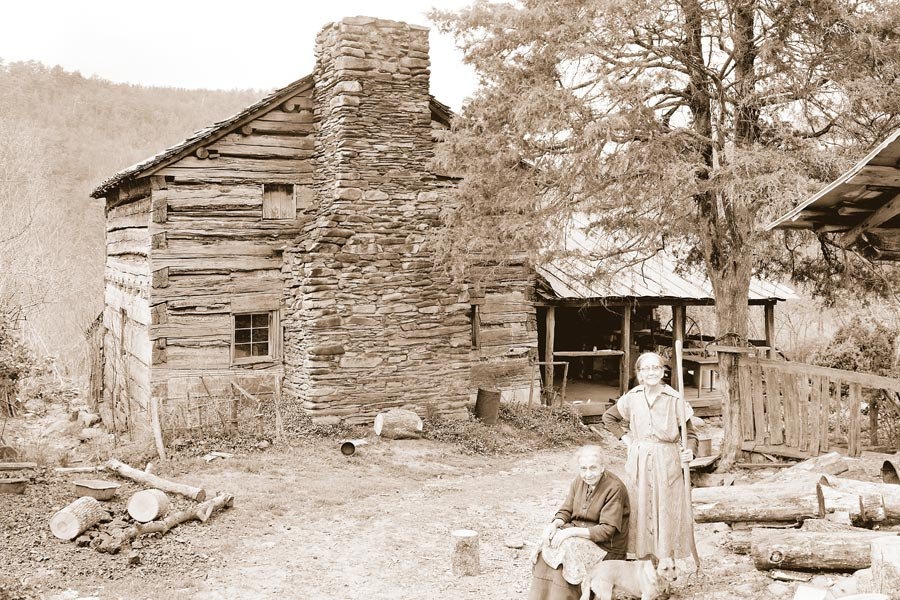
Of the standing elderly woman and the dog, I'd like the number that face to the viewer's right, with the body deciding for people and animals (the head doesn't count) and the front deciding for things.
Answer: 1

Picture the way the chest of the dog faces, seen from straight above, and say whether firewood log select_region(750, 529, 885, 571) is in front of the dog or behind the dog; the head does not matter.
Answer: in front

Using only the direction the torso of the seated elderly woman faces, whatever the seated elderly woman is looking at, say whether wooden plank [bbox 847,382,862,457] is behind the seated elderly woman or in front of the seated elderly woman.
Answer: behind

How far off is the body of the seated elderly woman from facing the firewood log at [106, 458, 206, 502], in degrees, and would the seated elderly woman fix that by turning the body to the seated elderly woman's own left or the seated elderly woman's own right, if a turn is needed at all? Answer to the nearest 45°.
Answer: approximately 90° to the seated elderly woman's own right

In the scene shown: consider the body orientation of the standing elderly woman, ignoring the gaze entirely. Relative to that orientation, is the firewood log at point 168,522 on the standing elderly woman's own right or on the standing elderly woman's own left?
on the standing elderly woman's own right

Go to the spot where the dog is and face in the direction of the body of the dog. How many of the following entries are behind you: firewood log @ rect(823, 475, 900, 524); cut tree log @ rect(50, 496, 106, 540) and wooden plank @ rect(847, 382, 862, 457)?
1

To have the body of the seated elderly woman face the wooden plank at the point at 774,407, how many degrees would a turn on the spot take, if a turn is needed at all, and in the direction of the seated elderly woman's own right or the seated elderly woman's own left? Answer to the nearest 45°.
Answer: approximately 180°

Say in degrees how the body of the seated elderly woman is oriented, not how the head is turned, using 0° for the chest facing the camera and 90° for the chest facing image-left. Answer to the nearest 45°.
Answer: approximately 45°

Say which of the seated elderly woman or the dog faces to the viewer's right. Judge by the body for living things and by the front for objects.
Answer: the dog

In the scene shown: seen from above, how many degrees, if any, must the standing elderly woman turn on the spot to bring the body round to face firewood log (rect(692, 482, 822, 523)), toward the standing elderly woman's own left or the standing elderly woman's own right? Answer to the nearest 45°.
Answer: approximately 135° to the standing elderly woman's own left

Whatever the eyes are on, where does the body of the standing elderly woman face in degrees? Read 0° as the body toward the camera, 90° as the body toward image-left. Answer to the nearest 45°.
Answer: approximately 0°

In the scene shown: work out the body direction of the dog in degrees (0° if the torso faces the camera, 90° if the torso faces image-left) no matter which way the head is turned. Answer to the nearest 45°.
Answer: approximately 270°

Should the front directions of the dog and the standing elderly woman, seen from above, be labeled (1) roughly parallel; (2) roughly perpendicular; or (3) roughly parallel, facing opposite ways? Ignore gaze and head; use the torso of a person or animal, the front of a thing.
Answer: roughly perpendicular
